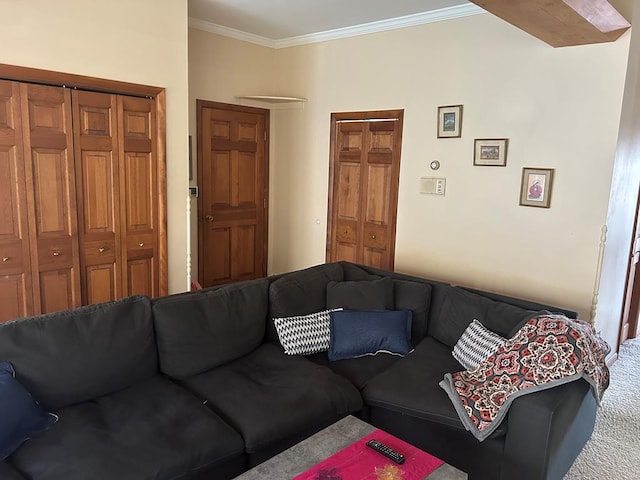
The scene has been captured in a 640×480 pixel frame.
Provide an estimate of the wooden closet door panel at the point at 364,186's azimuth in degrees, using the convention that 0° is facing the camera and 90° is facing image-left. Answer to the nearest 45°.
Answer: approximately 45°

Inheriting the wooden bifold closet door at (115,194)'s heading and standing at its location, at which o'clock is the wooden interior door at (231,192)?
The wooden interior door is roughly at 9 o'clock from the wooden bifold closet door.

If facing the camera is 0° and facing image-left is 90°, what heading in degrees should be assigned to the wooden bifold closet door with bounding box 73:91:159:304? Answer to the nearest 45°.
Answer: approximately 315°

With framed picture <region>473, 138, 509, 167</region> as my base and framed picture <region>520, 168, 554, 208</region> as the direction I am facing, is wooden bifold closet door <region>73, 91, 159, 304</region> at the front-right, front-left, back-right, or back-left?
back-right

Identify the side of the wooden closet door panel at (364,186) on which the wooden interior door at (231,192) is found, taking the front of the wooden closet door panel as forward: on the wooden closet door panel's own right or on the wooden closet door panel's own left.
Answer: on the wooden closet door panel's own right

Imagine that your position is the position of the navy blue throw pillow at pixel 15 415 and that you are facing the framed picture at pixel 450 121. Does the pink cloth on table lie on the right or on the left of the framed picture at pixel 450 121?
right

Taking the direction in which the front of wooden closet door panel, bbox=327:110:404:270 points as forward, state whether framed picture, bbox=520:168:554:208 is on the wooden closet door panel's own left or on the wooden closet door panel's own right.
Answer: on the wooden closet door panel's own left
